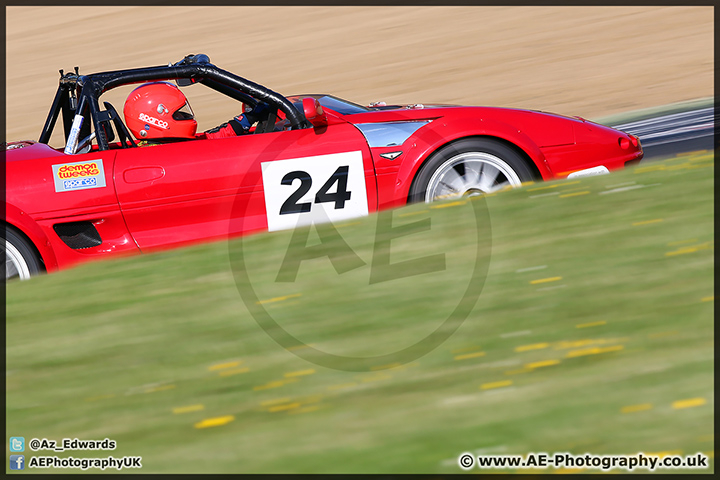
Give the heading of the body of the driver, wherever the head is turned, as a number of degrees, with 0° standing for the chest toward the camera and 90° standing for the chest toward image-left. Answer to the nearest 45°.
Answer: approximately 270°

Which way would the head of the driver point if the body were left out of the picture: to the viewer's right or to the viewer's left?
to the viewer's right

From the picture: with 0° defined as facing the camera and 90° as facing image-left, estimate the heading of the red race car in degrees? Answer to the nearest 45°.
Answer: approximately 270°
